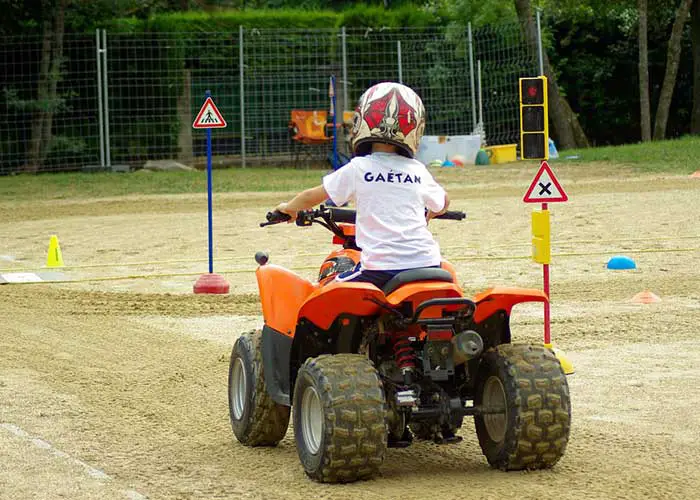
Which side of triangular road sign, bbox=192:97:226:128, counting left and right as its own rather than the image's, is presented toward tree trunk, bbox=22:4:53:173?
back

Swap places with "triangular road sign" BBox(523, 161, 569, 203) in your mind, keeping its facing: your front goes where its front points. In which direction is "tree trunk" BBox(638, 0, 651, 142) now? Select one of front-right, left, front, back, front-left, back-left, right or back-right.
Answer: back

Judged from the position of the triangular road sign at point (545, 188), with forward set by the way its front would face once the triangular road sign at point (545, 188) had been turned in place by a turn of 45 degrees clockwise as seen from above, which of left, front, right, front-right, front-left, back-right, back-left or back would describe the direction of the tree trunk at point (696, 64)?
back-right

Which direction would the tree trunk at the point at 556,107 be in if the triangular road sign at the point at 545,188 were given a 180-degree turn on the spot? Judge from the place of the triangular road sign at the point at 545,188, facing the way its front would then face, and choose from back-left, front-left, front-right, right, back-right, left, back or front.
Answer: front

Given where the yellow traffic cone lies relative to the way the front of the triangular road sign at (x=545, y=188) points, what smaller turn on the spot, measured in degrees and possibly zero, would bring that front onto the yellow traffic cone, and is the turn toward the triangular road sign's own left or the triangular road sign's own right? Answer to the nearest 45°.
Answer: approximately 135° to the triangular road sign's own right

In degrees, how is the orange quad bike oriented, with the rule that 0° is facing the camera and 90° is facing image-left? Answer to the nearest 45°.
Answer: approximately 135°

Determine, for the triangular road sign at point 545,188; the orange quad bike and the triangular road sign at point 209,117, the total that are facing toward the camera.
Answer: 2

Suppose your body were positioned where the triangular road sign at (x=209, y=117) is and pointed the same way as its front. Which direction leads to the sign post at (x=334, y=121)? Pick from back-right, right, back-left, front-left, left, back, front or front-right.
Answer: back

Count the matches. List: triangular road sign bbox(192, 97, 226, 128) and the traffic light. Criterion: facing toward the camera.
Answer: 2

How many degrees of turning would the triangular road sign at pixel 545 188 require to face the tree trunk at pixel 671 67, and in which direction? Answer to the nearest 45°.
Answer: approximately 180°
